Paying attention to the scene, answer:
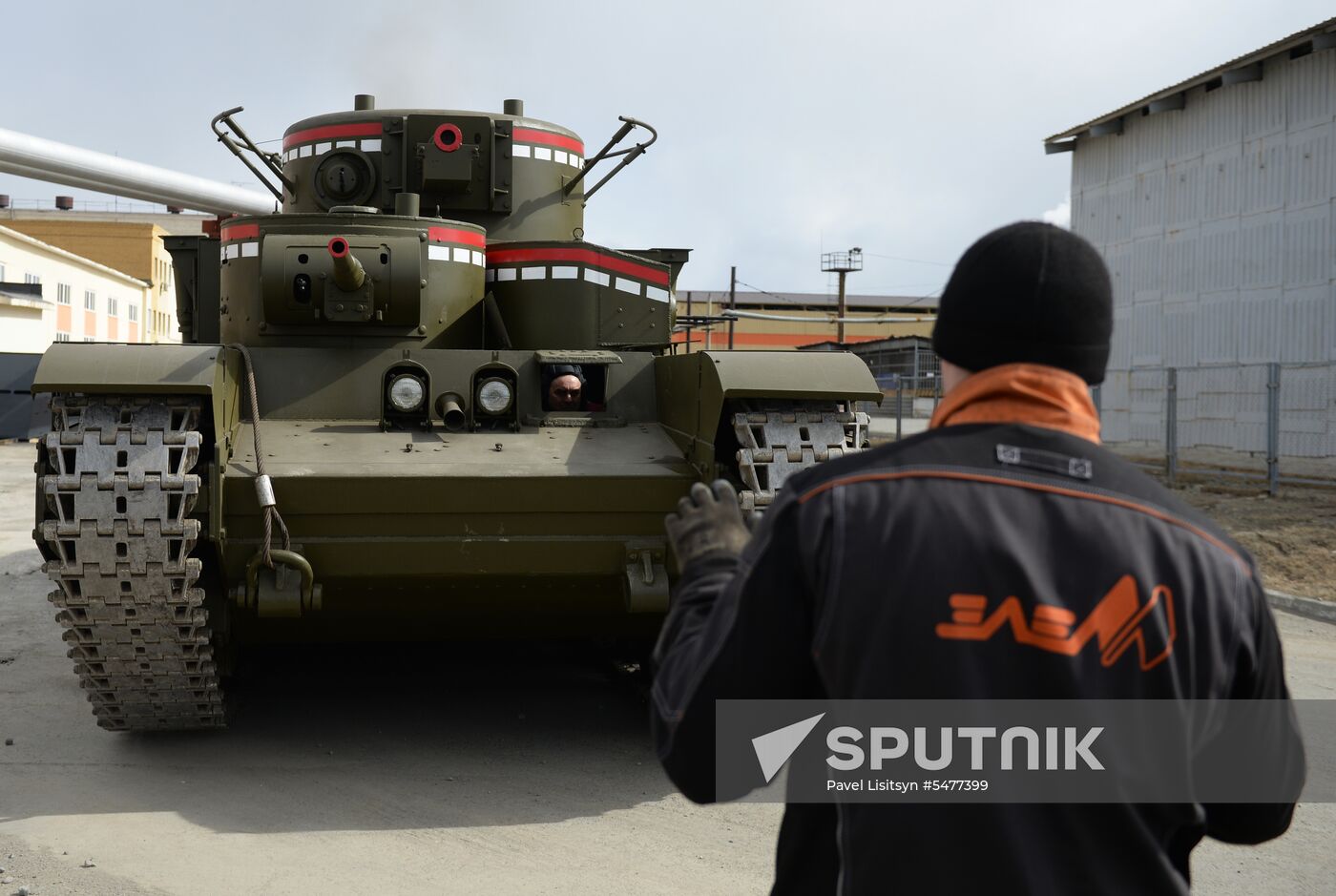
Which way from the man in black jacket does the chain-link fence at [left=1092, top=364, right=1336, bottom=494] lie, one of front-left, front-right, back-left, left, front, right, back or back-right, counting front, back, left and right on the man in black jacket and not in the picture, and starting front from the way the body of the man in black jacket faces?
front

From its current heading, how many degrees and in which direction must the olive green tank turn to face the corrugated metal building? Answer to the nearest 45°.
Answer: approximately 135° to its left

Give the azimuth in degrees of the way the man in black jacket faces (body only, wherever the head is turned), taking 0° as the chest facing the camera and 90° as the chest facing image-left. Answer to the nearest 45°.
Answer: approximately 180°

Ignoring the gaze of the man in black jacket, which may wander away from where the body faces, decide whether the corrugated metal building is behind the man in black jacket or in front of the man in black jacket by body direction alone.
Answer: in front

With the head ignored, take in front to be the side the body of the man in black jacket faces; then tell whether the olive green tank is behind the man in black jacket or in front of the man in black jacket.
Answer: in front

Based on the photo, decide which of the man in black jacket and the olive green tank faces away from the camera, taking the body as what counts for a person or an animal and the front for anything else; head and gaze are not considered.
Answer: the man in black jacket

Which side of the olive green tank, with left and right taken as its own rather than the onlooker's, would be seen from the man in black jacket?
front

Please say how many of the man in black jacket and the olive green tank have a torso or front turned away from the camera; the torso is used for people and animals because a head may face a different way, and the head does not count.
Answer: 1

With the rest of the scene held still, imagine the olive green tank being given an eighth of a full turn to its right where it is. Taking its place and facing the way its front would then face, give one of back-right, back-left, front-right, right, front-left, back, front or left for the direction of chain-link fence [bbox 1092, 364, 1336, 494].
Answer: back

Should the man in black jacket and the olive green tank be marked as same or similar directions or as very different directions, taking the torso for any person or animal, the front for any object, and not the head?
very different directions

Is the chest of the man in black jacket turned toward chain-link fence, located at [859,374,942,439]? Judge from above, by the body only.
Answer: yes

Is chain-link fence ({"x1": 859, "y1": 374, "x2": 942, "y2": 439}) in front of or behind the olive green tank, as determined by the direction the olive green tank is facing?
behind

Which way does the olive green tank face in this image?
toward the camera
